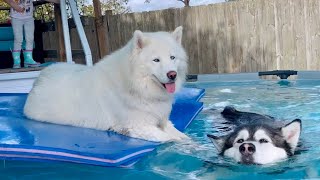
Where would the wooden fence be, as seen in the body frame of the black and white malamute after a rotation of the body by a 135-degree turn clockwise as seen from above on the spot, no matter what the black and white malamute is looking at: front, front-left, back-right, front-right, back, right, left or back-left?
front-right

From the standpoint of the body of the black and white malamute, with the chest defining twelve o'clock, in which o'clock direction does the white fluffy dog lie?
The white fluffy dog is roughly at 4 o'clock from the black and white malamute.

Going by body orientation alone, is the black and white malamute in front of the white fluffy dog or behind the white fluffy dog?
in front

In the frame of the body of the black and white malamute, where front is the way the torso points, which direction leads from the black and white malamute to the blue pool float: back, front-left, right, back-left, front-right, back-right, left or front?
right

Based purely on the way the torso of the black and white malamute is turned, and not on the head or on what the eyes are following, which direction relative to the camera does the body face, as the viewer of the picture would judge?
toward the camera

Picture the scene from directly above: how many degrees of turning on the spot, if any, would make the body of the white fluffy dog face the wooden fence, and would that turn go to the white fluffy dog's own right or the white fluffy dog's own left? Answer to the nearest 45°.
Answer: approximately 90° to the white fluffy dog's own left

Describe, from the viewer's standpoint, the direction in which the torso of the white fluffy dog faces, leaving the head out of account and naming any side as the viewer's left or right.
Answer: facing the viewer and to the right of the viewer
